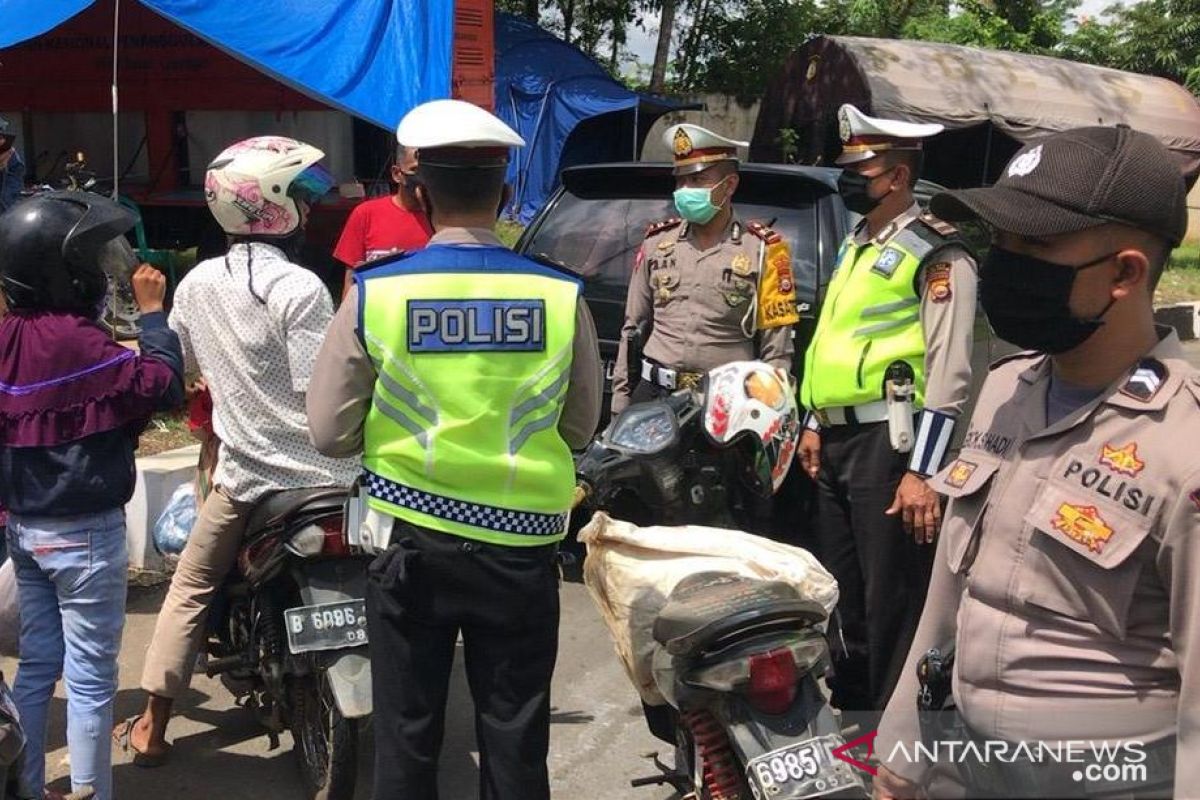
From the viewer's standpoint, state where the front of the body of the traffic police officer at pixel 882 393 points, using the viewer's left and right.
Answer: facing the viewer and to the left of the viewer

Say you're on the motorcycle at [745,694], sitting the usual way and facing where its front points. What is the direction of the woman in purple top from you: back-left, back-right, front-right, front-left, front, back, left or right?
front-left

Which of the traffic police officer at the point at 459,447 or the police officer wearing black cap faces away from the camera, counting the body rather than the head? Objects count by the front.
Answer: the traffic police officer

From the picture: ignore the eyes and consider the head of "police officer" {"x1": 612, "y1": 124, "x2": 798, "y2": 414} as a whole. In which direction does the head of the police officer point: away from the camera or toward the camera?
toward the camera

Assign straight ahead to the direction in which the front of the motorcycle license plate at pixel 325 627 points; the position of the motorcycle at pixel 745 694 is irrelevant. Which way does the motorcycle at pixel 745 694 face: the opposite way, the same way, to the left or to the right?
the opposite way

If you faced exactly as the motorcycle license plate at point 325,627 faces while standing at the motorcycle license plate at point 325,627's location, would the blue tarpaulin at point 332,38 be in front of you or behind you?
behind

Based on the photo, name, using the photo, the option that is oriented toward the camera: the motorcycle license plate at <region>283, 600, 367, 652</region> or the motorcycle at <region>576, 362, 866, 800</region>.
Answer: the motorcycle license plate

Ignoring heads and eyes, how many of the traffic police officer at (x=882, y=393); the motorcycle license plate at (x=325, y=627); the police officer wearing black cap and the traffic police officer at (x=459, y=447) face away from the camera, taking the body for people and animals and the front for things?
1

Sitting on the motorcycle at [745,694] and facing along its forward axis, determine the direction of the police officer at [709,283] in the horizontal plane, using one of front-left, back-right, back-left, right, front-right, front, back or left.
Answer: front-right

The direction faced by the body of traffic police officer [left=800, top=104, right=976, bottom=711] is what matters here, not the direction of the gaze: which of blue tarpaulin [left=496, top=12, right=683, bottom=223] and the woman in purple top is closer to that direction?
the woman in purple top

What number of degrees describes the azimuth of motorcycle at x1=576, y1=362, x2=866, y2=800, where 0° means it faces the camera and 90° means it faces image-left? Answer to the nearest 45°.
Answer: approximately 135°

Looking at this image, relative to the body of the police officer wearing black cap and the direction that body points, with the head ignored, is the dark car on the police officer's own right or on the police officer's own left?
on the police officer's own right

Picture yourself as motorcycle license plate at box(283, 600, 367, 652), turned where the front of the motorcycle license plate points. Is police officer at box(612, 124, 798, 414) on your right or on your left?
on your left

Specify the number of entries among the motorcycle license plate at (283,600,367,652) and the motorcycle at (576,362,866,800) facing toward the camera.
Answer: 1

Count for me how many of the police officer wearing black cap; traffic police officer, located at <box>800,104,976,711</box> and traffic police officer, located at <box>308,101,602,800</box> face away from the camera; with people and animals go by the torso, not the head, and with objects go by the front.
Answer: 1

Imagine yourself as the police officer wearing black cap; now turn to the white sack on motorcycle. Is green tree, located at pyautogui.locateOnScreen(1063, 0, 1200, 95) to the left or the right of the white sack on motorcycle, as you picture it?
right

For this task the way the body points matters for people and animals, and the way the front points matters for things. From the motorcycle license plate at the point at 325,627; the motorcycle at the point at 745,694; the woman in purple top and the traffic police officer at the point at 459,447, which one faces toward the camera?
the motorcycle license plate
